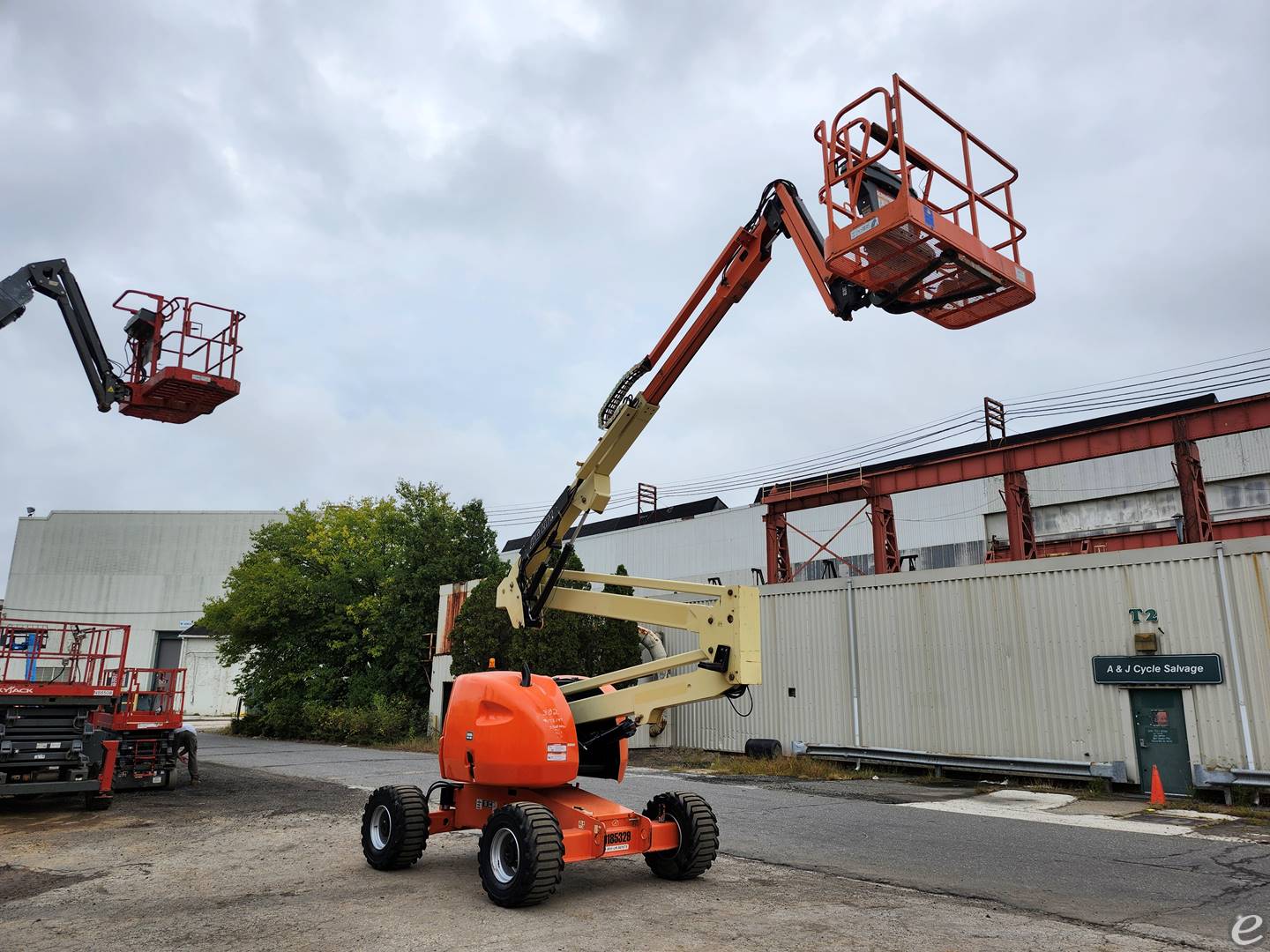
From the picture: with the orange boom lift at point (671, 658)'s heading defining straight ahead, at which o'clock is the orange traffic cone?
The orange traffic cone is roughly at 9 o'clock from the orange boom lift.

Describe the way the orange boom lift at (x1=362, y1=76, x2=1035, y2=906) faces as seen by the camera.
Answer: facing the viewer and to the right of the viewer

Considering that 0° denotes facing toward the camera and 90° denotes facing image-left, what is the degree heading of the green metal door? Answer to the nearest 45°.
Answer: approximately 0°

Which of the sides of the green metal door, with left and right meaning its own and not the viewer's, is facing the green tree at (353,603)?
right

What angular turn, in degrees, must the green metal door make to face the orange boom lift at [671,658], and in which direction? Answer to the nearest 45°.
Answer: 0° — it already faces it

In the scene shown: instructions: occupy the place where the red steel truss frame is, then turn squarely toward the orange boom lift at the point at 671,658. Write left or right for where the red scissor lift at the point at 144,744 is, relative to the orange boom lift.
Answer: right

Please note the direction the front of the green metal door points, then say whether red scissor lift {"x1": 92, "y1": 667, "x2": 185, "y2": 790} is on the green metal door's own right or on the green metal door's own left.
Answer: on the green metal door's own right

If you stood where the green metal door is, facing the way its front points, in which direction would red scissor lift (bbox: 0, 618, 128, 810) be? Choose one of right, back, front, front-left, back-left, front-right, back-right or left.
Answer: front-right

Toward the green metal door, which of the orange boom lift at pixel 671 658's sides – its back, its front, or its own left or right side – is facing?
left

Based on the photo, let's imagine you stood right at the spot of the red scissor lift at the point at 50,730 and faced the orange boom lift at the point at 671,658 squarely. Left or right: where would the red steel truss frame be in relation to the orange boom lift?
left

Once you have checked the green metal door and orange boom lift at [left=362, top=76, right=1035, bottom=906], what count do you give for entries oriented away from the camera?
0
